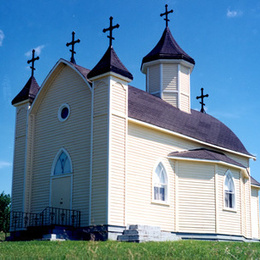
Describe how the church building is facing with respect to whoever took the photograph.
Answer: facing the viewer and to the left of the viewer
